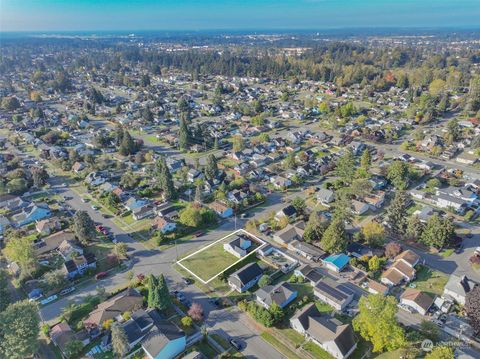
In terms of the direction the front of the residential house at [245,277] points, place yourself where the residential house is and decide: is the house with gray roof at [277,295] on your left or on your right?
on your left

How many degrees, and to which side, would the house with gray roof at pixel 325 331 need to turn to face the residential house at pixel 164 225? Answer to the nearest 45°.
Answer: approximately 90° to its right

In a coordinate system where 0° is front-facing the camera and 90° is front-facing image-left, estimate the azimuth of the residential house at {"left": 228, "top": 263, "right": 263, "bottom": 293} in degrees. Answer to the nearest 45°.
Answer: approximately 45°

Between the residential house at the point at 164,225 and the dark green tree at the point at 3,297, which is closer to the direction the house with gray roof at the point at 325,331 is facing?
the dark green tree

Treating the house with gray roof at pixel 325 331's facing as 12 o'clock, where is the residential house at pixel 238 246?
The residential house is roughly at 3 o'clock from the house with gray roof.

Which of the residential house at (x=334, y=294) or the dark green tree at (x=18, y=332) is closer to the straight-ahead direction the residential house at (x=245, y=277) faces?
the dark green tree

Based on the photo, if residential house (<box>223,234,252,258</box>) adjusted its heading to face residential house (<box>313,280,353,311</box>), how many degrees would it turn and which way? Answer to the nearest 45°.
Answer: approximately 90° to its left

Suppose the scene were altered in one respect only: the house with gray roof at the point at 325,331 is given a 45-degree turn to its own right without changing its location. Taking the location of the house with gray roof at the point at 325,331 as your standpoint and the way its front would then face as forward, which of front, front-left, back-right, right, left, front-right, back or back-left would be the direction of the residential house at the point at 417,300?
back-right
